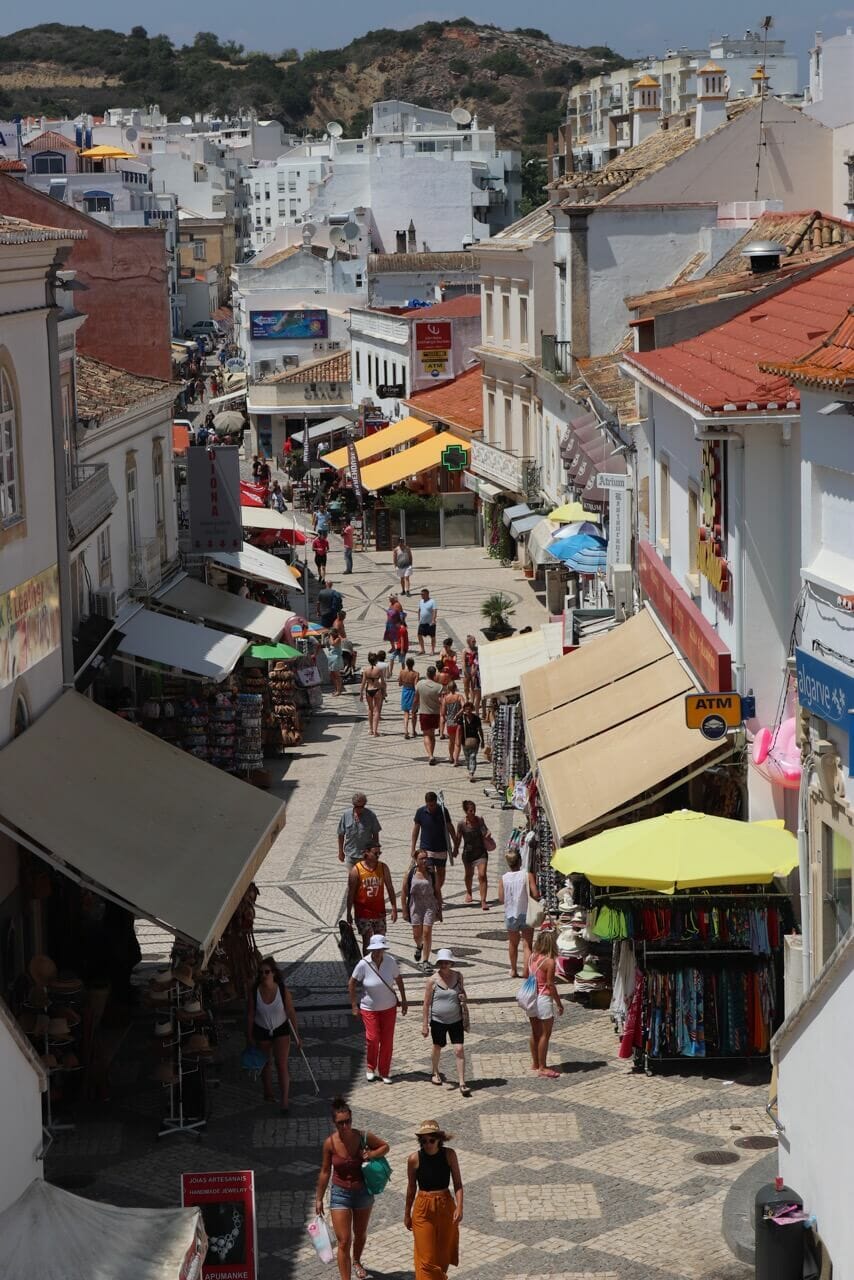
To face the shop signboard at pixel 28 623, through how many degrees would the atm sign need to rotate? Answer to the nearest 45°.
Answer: approximately 90° to its right

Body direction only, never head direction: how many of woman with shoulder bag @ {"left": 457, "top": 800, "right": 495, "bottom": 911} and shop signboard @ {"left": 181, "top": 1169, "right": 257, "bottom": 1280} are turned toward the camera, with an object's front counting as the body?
2

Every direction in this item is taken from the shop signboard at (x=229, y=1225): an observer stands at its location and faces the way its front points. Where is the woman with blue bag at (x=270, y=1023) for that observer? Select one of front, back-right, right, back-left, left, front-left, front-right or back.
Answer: back

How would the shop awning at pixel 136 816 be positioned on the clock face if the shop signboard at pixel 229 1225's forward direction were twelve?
The shop awning is roughly at 6 o'clock from the shop signboard.

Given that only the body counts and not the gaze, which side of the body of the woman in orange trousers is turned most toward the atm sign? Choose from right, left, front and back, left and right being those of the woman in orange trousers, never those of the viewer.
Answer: back

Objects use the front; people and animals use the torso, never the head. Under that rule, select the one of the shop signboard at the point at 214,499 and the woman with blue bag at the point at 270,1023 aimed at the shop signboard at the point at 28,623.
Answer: the shop signboard at the point at 214,499

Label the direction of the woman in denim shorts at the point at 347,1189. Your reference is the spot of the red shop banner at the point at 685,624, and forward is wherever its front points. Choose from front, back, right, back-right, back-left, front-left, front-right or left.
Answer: front-left

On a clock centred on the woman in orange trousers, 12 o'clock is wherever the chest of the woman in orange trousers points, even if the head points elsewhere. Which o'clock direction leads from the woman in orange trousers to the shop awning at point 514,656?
The shop awning is roughly at 6 o'clock from the woman in orange trousers.

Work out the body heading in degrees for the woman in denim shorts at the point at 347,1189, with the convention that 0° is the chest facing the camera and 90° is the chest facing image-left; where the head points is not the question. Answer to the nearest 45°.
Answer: approximately 0°

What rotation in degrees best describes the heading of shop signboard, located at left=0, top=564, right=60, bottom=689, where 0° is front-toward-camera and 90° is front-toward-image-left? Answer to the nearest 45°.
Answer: approximately 315°

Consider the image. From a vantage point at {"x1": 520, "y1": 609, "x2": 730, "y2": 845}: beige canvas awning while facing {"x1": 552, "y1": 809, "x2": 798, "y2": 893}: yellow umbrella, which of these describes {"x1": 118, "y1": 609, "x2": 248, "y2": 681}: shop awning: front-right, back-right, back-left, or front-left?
back-right

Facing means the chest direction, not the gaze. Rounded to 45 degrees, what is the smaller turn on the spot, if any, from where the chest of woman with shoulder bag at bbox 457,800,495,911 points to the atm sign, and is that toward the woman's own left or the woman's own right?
approximately 45° to the woman's own left

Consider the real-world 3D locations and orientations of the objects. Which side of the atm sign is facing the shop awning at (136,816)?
right
